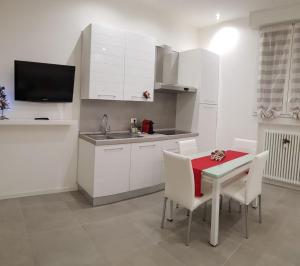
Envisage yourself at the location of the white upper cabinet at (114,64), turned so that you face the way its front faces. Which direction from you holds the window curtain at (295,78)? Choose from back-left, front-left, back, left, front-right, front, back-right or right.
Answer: front-left

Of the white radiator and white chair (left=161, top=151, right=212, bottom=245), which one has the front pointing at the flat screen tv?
the white radiator

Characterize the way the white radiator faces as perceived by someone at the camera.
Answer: facing the viewer and to the left of the viewer

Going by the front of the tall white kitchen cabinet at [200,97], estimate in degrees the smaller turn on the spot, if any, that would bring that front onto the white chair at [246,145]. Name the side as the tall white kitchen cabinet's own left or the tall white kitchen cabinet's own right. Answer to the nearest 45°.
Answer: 0° — it already faces it

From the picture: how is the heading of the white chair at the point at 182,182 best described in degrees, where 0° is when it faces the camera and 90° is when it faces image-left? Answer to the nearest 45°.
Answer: approximately 225°

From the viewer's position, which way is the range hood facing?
facing the viewer and to the right of the viewer

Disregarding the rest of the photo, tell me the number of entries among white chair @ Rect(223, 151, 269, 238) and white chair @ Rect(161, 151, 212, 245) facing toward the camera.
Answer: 0

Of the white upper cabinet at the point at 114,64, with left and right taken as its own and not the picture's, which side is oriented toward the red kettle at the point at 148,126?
left

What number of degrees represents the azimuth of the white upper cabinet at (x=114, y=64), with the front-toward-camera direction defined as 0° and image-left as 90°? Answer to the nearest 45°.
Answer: approximately 315°

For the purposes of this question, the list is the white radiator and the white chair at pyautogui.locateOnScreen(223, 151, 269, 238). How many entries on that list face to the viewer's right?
0

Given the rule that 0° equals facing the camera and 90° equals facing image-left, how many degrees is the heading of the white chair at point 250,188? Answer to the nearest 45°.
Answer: approximately 135°

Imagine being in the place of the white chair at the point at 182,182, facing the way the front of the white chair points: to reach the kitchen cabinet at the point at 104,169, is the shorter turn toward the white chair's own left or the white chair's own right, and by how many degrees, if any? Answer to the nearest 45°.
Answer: approximately 90° to the white chair's own left
